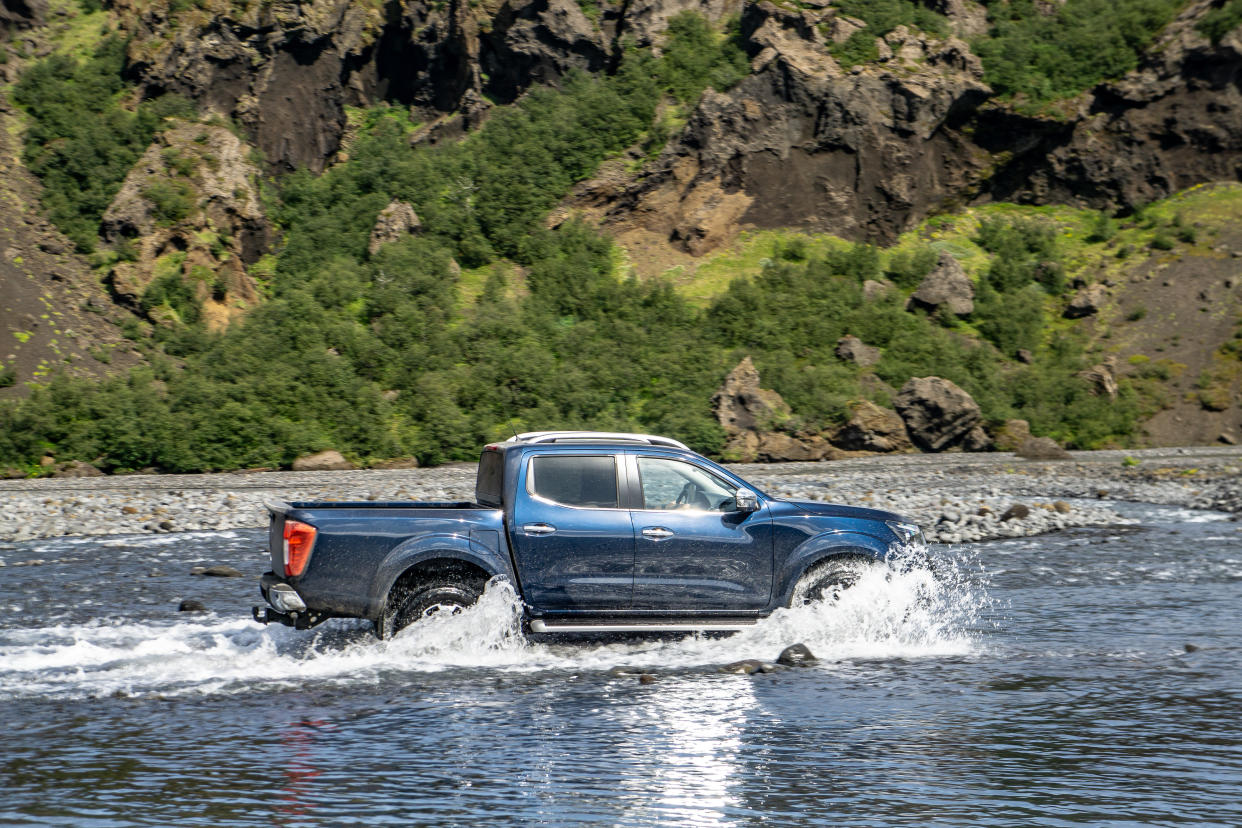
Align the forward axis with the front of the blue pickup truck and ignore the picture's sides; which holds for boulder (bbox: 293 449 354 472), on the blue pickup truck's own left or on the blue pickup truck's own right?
on the blue pickup truck's own left

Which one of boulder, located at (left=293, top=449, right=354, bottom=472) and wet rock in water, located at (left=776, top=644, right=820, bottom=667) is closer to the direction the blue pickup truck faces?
the wet rock in water

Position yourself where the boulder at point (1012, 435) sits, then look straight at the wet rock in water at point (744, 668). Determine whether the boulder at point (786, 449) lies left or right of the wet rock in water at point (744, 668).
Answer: right

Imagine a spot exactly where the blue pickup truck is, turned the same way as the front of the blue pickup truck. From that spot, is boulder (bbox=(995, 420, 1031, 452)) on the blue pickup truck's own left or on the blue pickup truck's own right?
on the blue pickup truck's own left

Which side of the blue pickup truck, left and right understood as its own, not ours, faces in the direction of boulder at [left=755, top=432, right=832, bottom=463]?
left

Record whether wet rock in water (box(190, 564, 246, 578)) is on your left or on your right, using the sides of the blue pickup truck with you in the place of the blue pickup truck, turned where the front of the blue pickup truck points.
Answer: on your left

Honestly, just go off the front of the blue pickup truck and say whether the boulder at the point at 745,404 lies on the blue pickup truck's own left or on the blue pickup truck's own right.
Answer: on the blue pickup truck's own left

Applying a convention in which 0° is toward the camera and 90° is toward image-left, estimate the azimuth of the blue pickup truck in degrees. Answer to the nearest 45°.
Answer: approximately 270°

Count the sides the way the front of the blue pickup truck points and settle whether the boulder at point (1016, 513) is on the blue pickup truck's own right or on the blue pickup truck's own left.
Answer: on the blue pickup truck's own left

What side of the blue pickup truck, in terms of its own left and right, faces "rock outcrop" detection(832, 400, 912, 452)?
left
